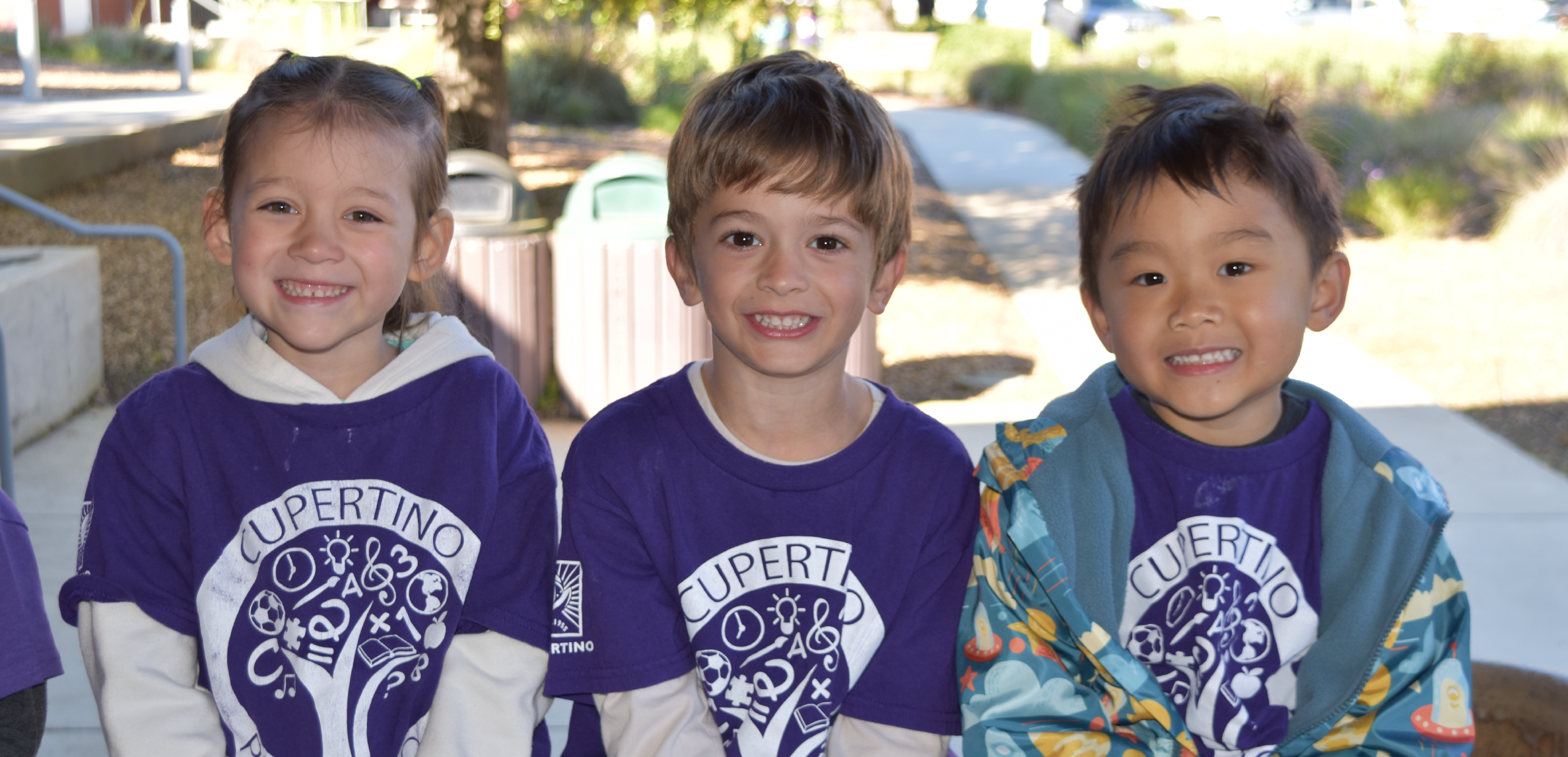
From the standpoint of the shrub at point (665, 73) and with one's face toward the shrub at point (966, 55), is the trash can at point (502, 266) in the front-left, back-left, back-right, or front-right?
back-right

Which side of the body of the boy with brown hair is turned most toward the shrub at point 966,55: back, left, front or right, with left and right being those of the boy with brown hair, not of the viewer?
back

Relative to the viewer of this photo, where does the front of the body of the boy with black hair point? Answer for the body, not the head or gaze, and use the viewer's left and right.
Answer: facing the viewer

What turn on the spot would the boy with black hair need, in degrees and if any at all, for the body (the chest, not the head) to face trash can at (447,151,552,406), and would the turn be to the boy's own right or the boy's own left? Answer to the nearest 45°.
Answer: approximately 135° to the boy's own right

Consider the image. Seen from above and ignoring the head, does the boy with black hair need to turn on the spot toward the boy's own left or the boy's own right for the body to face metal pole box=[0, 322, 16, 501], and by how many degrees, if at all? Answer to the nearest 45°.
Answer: approximately 90° to the boy's own right

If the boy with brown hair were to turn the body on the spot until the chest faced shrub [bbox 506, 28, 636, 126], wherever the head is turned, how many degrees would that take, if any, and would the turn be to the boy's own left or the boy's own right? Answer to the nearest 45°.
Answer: approximately 180°

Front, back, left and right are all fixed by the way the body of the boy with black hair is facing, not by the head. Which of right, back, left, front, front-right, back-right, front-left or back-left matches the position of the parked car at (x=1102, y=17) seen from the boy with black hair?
back

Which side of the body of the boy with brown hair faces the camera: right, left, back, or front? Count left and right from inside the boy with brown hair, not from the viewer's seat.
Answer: front

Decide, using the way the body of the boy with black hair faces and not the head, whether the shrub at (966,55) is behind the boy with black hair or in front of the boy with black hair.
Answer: behind
